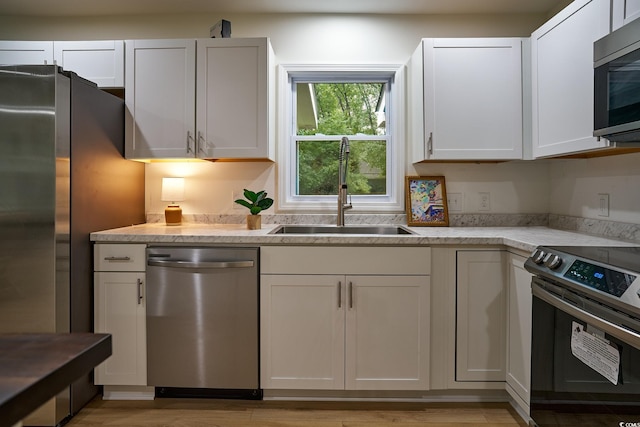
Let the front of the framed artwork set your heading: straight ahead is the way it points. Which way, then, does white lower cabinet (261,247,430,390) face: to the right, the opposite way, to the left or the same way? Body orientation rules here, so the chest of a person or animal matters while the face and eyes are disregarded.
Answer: the same way

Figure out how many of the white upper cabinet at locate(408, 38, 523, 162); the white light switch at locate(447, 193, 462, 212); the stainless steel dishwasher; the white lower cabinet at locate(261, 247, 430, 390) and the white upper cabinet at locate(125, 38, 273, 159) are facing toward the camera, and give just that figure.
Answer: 5

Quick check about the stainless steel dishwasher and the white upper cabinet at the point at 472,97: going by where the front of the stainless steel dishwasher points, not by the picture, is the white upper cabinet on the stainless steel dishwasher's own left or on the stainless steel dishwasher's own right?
on the stainless steel dishwasher's own left

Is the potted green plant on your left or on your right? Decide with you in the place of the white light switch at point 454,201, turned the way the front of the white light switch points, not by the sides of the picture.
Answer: on your right

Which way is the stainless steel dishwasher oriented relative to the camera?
toward the camera

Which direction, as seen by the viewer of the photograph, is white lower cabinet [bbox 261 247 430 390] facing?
facing the viewer

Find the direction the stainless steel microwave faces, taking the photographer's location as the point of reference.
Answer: facing the viewer and to the left of the viewer

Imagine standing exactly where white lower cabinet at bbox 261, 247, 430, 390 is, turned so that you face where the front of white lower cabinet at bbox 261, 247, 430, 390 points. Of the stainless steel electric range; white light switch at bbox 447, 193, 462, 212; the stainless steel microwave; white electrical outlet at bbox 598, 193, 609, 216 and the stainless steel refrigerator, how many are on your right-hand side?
1

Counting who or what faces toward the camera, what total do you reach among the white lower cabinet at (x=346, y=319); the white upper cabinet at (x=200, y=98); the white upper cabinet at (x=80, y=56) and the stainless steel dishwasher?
4

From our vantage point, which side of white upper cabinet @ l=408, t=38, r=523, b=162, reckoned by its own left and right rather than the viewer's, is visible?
front
